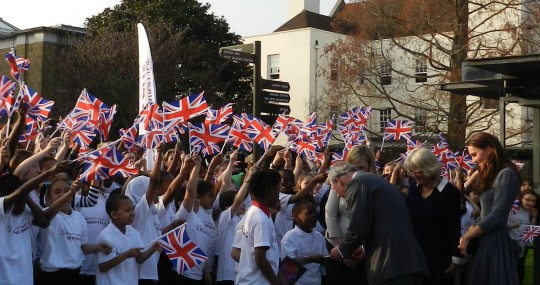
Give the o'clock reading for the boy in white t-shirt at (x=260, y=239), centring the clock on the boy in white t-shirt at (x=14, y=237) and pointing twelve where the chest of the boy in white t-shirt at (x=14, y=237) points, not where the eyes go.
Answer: the boy in white t-shirt at (x=260, y=239) is roughly at 11 o'clock from the boy in white t-shirt at (x=14, y=237).

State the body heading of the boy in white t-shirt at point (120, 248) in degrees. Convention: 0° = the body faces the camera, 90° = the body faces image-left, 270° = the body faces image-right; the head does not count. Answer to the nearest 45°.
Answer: approximately 315°

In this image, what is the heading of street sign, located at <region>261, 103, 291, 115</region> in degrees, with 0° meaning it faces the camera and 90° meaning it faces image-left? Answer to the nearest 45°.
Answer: approximately 0°

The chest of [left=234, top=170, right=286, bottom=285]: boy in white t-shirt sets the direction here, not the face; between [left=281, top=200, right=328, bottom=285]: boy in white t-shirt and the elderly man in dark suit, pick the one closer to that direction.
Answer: the elderly man in dark suit

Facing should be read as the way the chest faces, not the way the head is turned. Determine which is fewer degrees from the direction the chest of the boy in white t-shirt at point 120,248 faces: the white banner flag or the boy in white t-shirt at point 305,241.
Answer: the boy in white t-shirt

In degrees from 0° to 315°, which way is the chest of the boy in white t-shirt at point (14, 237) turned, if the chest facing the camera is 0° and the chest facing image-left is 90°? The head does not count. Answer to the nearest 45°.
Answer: approximately 315°

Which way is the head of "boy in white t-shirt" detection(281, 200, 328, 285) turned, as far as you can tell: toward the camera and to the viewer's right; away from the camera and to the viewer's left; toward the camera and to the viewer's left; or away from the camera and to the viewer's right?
toward the camera and to the viewer's right
